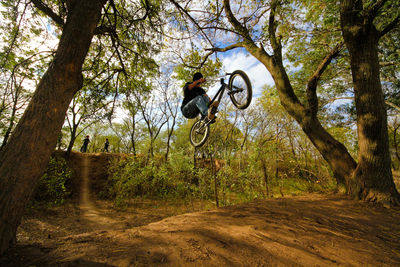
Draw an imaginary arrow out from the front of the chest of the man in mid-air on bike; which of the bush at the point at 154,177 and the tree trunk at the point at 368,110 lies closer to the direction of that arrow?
the tree trunk

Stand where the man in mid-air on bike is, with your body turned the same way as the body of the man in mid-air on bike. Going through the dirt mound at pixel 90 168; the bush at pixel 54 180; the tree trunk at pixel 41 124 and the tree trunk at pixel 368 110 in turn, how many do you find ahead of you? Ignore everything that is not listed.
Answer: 1

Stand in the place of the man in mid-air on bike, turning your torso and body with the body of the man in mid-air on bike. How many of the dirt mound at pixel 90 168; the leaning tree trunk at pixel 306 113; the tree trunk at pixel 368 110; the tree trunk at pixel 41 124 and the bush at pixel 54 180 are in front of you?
2

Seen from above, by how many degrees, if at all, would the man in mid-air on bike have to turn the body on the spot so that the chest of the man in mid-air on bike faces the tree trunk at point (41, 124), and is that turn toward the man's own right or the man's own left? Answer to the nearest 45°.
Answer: approximately 135° to the man's own right

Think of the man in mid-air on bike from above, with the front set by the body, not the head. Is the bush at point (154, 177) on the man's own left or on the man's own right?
on the man's own left

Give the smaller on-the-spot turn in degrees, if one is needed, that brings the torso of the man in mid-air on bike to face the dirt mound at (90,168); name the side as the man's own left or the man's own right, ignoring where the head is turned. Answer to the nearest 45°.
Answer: approximately 135° to the man's own left

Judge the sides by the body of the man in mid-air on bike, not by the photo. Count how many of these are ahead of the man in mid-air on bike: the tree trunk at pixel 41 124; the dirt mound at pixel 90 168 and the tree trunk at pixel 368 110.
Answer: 1

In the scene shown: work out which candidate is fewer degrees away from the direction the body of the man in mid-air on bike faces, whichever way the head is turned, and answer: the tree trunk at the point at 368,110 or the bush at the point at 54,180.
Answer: the tree trunk

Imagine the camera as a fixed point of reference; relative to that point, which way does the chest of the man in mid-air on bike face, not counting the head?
to the viewer's right

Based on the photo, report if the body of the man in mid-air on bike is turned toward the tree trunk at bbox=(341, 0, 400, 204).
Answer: yes

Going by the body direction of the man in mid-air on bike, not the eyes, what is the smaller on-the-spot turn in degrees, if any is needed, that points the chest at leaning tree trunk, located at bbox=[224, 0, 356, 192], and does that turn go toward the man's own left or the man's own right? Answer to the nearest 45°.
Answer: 0° — they already face it

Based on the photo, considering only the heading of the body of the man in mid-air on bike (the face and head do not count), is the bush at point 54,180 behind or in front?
behind
